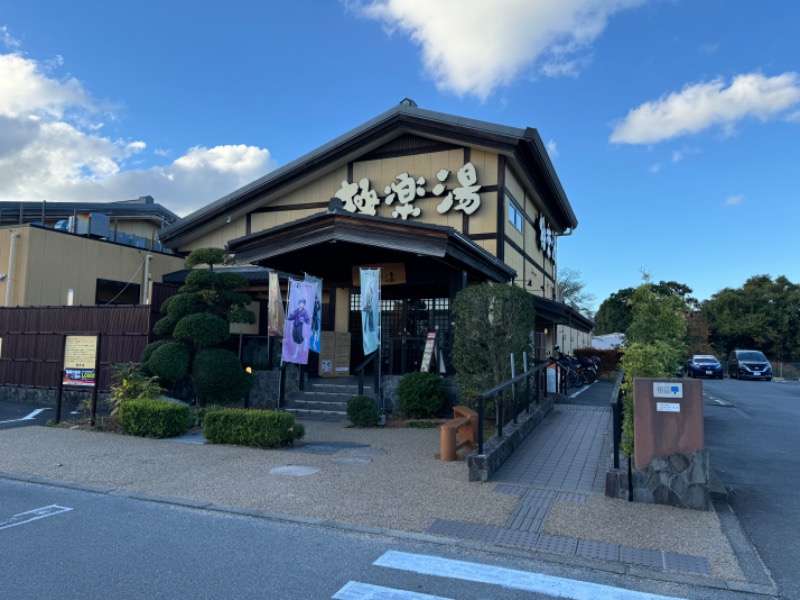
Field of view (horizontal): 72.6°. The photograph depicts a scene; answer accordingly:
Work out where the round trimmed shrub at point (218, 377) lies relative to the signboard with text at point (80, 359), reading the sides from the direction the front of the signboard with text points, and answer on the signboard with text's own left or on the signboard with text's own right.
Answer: on the signboard with text's own left

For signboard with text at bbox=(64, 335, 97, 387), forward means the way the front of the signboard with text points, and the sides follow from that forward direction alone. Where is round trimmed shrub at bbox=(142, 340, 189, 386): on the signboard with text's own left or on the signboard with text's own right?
on the signboard with text's own left

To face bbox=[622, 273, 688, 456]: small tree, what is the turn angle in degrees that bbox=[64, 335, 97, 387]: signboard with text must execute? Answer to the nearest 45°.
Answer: approximately 45° to its left

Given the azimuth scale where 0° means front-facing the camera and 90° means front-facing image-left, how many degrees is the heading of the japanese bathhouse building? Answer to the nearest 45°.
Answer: approximately 45°

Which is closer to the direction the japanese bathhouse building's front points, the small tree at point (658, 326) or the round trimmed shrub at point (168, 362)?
the round trimmed shrub

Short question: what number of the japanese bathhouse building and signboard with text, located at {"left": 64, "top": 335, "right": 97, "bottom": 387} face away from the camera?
0

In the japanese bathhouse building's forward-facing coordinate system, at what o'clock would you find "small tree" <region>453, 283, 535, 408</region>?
The small tree is roughly at 10 o'clock from the japanese bathhouse building.

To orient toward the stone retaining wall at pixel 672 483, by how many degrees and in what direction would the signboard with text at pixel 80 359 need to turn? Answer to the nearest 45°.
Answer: approximately 45° to its left

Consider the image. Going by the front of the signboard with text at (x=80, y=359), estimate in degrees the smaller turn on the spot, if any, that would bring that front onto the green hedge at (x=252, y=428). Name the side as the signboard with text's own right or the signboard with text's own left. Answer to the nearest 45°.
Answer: approximately 45° to the signboard with text's own left

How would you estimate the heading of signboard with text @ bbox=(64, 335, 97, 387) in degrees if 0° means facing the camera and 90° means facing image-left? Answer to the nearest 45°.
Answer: approximately 0°

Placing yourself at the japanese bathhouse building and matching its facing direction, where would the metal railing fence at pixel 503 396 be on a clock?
The metal railing fence is roughly at 10 o'clock from the japanese bathhouse building.

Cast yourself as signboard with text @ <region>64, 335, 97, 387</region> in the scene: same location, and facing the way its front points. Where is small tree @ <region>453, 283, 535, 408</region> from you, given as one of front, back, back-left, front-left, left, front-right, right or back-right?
front-left
